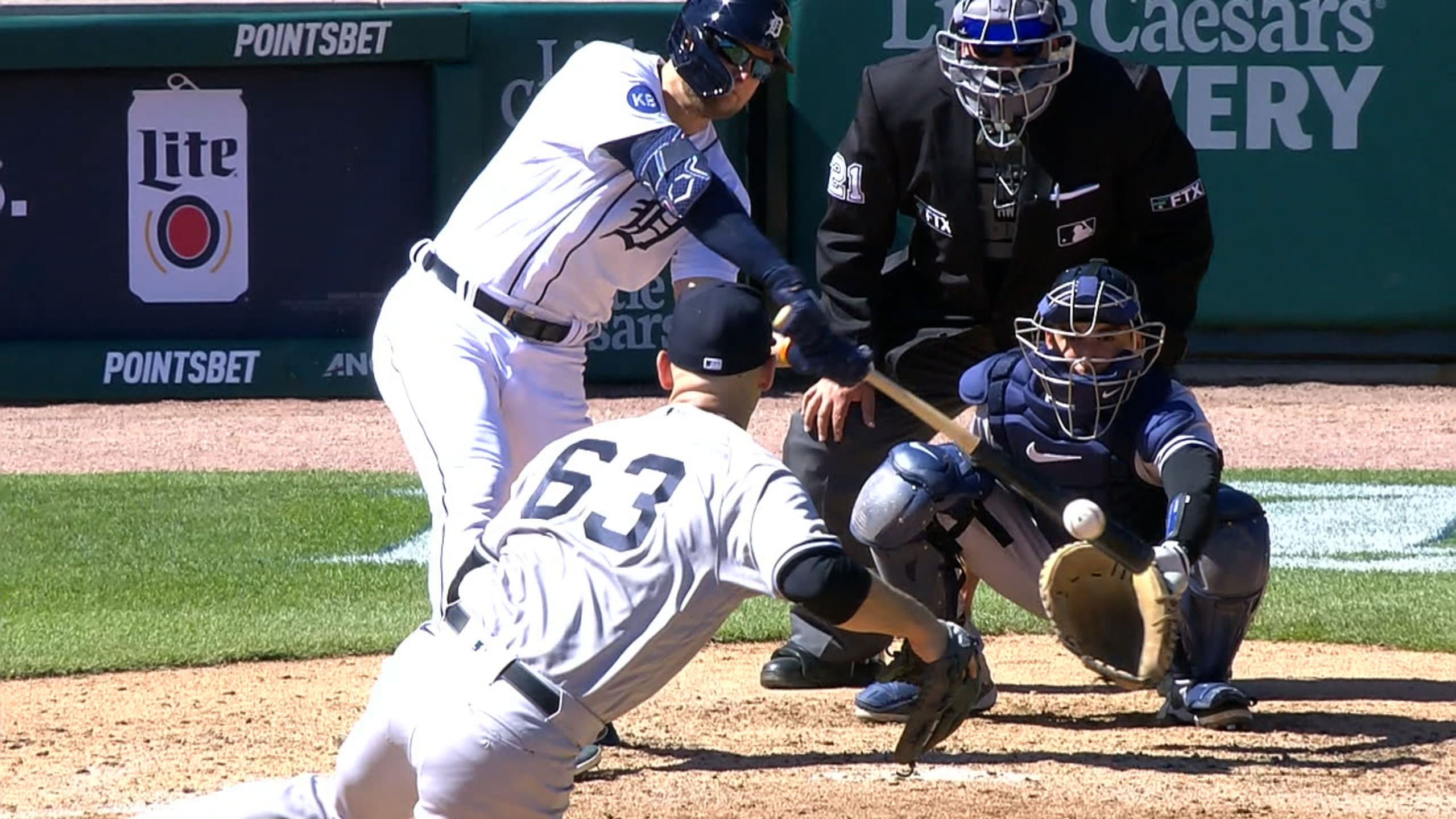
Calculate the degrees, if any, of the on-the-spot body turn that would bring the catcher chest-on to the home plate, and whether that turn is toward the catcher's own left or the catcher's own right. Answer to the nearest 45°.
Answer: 0° — they already face it

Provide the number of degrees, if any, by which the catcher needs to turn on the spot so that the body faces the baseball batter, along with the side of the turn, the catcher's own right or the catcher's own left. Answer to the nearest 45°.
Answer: approximately 45° to the catcher's own right

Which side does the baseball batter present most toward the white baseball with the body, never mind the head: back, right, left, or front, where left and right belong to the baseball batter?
front

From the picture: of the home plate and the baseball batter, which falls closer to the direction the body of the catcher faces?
the home plate

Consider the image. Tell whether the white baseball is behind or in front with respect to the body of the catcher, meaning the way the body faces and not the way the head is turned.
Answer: in front

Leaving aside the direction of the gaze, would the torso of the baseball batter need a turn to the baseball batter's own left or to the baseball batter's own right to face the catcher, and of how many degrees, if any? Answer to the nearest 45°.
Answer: approximately 45° to the baseball batter's own left

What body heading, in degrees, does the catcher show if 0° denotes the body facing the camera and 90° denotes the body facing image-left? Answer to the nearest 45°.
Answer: approximately 0°

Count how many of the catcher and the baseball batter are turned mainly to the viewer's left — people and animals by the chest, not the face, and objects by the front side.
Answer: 0

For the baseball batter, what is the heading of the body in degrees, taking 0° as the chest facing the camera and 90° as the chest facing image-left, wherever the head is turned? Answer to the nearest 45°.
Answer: approximately 315°
